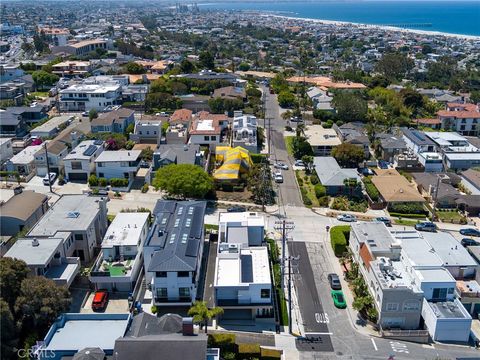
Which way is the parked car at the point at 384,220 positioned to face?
to the viewer's left

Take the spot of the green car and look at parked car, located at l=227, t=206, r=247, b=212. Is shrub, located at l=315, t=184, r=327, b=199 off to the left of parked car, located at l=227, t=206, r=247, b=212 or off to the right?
right

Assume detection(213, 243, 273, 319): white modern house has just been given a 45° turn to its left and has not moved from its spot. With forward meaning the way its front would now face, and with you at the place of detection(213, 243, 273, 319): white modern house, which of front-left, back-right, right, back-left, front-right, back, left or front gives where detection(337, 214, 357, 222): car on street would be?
left

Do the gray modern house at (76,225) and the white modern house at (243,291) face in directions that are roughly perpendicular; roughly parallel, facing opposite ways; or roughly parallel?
roughly parallel

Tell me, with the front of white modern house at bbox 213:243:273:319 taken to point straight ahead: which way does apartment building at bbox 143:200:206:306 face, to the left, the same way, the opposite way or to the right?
the same way

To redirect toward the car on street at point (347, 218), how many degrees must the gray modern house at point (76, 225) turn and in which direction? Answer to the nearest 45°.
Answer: approximately 90° to its left

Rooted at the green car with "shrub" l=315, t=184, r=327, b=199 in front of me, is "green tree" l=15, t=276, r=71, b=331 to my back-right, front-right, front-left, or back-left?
back-left

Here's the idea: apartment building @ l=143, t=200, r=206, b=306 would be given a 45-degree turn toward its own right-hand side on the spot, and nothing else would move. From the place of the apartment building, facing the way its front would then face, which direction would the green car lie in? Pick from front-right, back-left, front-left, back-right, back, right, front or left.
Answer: back-left

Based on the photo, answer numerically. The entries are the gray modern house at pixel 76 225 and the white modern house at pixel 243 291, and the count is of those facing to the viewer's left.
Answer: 0

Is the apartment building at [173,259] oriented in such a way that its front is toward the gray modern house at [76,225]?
no

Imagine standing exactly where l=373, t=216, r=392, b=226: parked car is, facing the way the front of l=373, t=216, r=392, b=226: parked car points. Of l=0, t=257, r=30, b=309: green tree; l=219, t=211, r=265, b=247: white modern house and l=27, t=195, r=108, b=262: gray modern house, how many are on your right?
0

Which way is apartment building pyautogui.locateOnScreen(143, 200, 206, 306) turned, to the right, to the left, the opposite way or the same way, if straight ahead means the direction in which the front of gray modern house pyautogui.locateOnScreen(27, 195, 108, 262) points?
the same way

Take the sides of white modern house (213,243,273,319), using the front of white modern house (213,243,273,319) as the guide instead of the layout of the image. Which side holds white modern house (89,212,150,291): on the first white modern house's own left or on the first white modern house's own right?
on the first white modern house's own right

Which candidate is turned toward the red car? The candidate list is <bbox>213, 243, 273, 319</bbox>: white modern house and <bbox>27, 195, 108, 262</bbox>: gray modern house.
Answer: <bbox>27, 195, 108, 262</bbox>: gray modern house

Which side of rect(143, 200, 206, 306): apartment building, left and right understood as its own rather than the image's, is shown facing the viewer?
front

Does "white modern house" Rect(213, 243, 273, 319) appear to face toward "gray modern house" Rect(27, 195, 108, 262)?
no

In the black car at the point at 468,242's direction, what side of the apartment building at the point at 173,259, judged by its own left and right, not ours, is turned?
left

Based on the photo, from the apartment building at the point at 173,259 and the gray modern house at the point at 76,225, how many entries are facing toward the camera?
2

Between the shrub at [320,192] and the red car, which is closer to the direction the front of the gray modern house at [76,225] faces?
the red car
